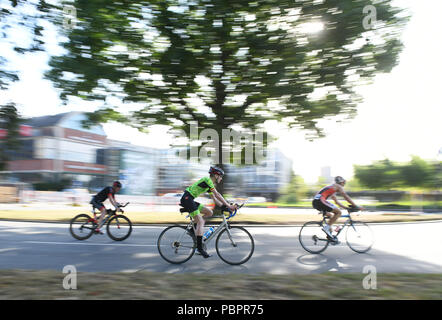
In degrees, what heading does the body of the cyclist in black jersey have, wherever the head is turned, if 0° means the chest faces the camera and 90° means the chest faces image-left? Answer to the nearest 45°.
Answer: approximately 270°

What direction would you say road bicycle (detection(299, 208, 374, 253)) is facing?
to the viewer's right

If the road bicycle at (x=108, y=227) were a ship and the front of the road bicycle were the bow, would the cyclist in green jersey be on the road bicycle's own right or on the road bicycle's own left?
on the road bicycle's own right

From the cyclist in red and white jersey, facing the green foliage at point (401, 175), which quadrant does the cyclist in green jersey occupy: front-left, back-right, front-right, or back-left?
back-left

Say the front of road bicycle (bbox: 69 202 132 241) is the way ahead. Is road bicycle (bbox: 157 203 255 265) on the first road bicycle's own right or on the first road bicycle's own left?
on the first road bicycle's own right

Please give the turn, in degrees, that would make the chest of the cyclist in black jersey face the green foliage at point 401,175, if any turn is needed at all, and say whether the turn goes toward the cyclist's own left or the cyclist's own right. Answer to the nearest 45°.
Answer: approximately 45° to the cyclist's own left

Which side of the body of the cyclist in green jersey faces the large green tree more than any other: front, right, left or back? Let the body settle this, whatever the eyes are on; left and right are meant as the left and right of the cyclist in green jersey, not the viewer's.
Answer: left

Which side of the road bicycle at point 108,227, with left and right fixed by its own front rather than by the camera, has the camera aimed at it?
right

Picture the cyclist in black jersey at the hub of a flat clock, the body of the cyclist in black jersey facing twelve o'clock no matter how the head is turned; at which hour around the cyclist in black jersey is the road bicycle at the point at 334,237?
The road bicycle is roughly at 1 o'clock from the cyclist in black jersey.

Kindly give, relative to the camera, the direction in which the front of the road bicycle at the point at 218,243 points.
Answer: facing to the right of the viewer

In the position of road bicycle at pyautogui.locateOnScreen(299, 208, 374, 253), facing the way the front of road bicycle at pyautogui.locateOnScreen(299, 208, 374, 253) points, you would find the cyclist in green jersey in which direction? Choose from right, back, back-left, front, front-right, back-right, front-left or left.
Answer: back-right
